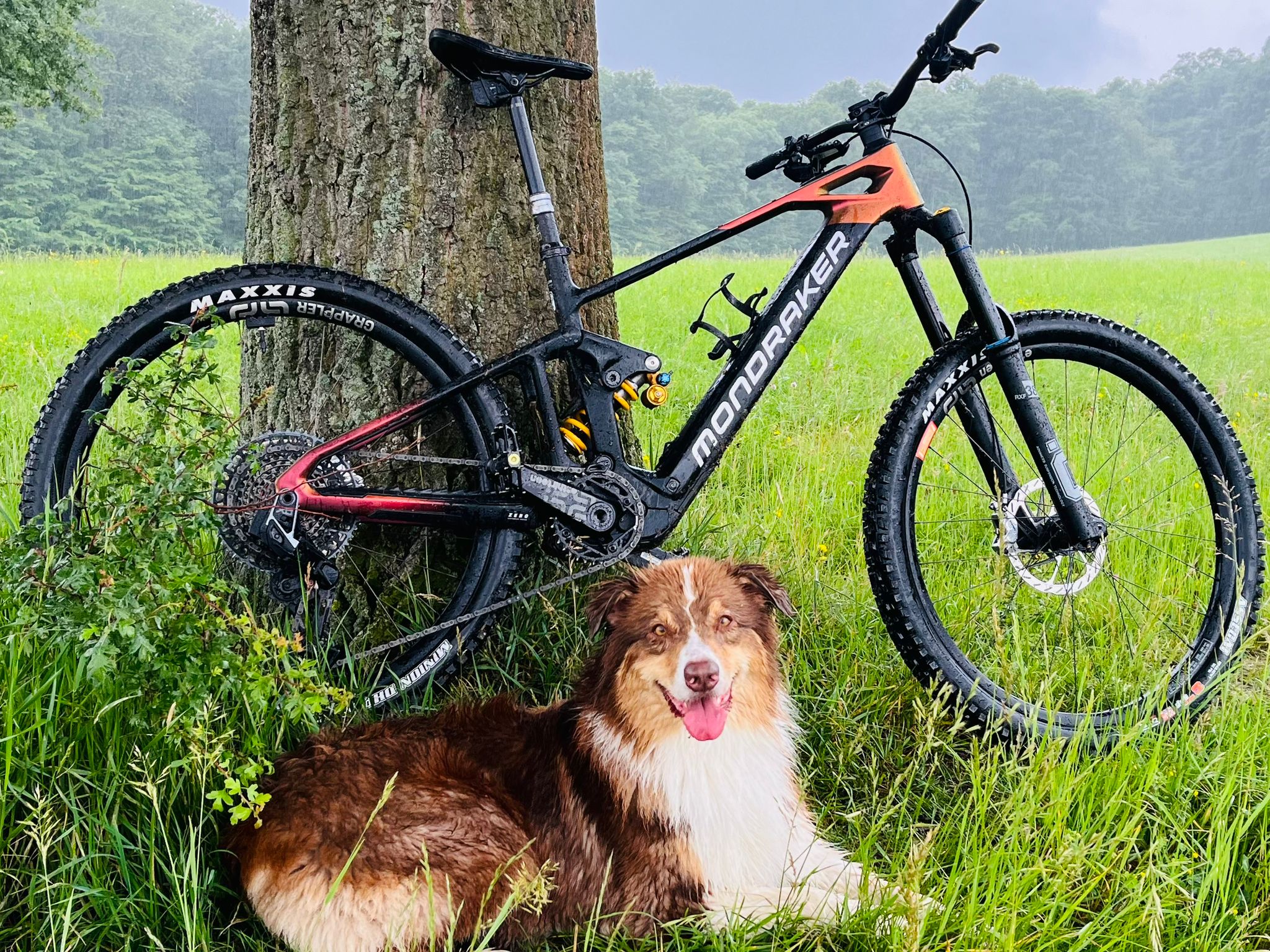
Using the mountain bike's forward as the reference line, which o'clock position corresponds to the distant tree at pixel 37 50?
The distant tree is roughly at 8 o'clock from the mountain bike.

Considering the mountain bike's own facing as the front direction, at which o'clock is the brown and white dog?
The brown and white dog is roughly at 3 o'clock from the mountain bike.

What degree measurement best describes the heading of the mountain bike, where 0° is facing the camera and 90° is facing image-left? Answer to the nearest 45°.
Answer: approximately 270°

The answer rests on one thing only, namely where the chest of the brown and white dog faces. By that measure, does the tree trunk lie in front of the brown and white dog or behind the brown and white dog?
behind

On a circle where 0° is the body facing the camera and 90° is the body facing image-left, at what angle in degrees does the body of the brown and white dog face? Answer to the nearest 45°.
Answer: approximately 315°

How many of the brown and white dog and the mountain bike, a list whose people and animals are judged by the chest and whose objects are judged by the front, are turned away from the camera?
0
